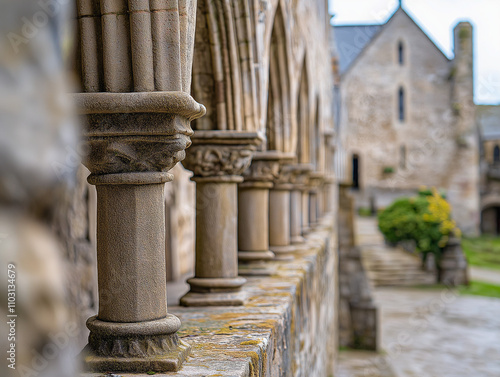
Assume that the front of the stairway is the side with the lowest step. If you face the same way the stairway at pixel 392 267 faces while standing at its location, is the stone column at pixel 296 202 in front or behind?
in front

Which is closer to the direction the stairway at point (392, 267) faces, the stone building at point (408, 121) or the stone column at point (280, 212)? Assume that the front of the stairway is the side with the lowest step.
the stone column

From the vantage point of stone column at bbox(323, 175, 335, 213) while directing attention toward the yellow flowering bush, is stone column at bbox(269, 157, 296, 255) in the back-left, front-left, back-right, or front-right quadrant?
back-right

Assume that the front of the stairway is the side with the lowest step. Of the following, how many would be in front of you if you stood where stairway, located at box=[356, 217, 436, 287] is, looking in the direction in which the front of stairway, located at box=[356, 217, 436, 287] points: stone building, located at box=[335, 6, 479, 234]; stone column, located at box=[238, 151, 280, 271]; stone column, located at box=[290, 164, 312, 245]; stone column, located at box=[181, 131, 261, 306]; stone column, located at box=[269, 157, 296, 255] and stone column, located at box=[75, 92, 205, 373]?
5

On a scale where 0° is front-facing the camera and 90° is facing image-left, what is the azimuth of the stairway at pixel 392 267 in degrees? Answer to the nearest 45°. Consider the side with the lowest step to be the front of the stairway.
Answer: approximately 0°

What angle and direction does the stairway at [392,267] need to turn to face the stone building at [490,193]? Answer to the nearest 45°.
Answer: approximately 180°

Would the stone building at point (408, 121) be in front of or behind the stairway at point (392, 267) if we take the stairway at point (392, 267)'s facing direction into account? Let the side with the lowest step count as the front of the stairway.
behind

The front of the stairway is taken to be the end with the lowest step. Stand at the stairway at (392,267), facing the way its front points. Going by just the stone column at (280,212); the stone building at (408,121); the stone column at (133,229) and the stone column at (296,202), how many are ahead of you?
3

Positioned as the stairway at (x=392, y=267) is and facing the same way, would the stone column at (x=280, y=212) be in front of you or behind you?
in front

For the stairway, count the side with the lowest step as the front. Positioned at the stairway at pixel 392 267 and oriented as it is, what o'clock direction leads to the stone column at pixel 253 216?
The stone column is roughly at 12 o'clock from the stairway.

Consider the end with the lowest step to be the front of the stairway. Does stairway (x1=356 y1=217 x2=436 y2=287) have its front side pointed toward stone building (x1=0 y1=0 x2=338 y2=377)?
yes
